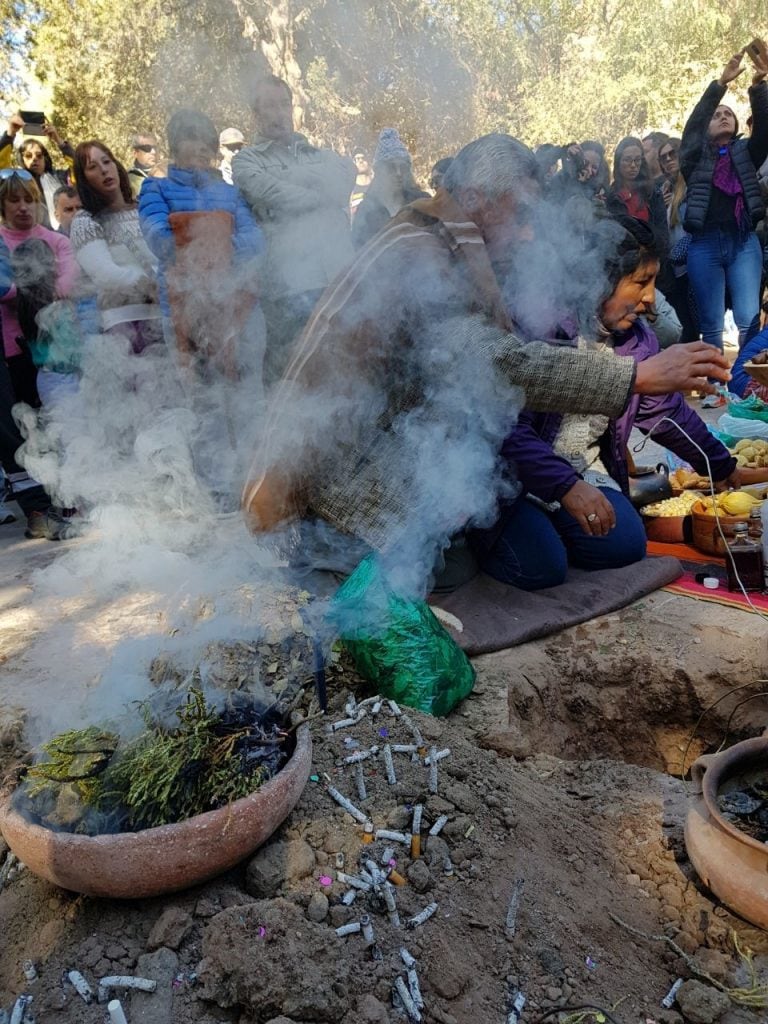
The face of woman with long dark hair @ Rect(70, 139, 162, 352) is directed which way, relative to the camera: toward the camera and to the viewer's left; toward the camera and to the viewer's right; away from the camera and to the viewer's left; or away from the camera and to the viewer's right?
toward the camera and to the viewer's right

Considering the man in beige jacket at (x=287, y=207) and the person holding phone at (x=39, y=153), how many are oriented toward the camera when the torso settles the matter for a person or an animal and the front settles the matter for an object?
2

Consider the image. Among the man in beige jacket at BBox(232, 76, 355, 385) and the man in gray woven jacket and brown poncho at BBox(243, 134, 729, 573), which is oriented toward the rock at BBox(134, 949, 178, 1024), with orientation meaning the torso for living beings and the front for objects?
the man in beige jacket at BBox(232, 76, 355, 385)

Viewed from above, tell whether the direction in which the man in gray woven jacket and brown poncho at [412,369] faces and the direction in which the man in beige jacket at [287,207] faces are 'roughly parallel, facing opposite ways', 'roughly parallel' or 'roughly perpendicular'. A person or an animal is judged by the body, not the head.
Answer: roughly perpendicular

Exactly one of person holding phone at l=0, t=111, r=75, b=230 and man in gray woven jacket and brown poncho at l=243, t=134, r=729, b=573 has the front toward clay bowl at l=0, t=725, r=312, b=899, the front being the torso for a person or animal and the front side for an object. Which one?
the person holding phone

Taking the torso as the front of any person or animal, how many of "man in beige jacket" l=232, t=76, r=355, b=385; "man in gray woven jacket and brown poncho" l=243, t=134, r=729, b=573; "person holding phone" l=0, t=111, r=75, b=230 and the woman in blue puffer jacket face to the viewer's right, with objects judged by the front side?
1

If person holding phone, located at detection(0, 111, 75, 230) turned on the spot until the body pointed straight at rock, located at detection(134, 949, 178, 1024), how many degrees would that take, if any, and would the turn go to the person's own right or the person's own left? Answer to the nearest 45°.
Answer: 0° — they already face it

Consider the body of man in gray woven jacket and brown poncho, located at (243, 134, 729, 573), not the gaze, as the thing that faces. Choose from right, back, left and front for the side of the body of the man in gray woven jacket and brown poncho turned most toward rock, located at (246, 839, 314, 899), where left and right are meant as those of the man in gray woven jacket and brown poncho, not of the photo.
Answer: right

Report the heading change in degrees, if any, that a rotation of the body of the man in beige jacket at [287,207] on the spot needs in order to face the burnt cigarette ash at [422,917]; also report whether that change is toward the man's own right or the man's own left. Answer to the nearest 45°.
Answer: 0° — they already face it

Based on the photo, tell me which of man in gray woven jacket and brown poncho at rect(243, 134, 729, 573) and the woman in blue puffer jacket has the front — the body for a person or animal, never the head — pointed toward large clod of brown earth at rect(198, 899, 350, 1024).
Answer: the woman in blue puffer jacket

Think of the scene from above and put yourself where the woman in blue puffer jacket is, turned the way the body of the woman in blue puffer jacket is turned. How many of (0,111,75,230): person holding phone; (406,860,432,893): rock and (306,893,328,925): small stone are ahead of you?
2
